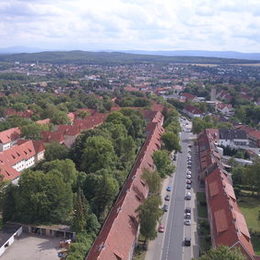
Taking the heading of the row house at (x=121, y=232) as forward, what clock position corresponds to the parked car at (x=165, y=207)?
The parked car is roughly at 10 o'clock from the row house.

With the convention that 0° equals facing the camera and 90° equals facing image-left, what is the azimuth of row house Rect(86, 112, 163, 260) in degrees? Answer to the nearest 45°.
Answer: approximately 270°

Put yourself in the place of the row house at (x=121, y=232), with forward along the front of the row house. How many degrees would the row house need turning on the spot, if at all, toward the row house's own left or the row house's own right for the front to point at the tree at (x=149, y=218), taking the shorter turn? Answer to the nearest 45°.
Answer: approximately 45° to the row house's own left

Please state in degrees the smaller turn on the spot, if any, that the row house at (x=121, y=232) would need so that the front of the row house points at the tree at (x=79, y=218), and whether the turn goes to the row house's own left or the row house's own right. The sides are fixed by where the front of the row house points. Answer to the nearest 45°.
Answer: approximately 135° to the row house's own left

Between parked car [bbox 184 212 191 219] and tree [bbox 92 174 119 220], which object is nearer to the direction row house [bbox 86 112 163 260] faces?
the parked car
